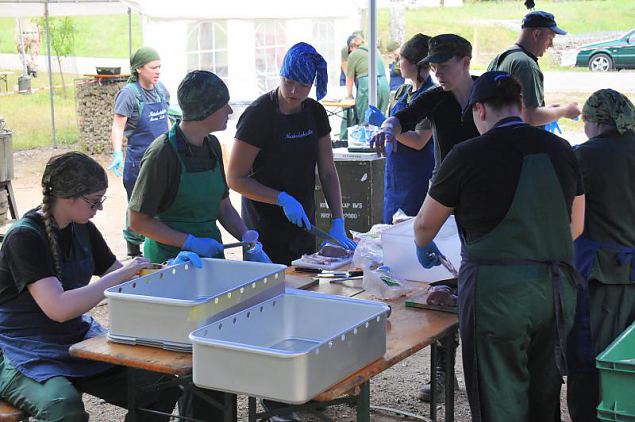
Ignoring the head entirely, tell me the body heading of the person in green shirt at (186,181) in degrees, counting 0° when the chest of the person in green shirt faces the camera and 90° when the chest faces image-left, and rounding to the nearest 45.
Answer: approximately 315°

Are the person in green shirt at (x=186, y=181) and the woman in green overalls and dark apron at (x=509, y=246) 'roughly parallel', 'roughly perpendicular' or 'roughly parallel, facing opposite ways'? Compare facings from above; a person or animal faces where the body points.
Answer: roughly parallel, facing opposite ways

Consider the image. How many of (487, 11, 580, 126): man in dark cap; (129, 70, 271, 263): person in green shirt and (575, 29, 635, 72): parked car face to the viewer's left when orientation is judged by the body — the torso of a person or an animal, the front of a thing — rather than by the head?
1

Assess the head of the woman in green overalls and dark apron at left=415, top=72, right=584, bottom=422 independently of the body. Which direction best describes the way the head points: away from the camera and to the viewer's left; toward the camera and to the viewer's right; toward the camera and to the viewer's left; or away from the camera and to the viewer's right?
away from the camera and to the viewer's left

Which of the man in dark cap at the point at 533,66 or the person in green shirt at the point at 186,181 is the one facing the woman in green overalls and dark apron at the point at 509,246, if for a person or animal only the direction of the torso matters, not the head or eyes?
the person in green shirt

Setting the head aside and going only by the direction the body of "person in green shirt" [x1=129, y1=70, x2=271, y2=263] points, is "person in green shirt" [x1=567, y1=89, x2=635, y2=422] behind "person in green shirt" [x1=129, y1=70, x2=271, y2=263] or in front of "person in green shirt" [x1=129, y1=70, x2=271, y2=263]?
in front

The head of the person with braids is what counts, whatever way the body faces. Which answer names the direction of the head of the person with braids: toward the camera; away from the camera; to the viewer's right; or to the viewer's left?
to the viewer's right

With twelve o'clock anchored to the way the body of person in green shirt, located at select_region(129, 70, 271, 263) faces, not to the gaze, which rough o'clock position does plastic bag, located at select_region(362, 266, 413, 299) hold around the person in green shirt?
The plastic bag is roughly at 11 o'clock from the person in green shirt.

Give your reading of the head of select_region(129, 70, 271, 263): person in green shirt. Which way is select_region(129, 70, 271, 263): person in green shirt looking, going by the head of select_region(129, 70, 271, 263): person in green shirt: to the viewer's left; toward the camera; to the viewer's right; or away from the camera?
to the viewer's right

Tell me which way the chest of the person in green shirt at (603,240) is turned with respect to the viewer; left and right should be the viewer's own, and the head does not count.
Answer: facing away from the viewer and to the left of the viewer

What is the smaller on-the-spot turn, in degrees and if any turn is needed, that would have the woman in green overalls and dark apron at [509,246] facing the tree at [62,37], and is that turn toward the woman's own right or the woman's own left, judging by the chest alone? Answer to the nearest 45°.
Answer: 0° — they already face it
